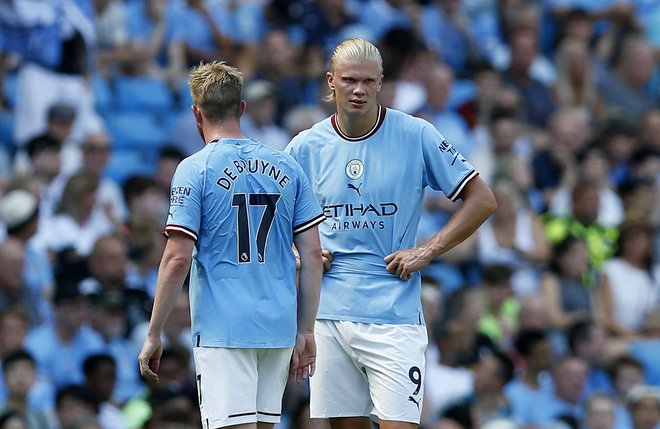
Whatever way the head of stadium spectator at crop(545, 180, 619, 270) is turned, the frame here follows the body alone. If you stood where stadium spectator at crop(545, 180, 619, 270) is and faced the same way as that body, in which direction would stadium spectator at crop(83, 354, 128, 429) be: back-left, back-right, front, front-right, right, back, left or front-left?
front-right

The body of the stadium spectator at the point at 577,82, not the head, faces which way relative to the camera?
toward the camera

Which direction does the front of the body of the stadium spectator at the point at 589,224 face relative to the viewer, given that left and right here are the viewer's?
facing the viewer

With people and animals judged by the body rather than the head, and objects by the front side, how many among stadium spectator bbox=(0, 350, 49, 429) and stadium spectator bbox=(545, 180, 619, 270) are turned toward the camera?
2

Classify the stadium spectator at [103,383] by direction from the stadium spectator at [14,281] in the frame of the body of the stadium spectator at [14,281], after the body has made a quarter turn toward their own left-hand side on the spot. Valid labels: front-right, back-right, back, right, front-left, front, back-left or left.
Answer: front-right

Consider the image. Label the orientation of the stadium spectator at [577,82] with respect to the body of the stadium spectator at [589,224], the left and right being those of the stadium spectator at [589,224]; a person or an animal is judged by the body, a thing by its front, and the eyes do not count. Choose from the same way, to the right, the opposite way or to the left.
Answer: the same way

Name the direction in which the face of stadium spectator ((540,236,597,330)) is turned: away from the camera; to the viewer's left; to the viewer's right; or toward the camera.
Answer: toward the camera

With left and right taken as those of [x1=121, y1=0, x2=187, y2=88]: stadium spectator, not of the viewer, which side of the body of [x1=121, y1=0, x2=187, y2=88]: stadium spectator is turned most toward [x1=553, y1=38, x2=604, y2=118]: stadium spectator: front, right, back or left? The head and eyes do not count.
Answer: left

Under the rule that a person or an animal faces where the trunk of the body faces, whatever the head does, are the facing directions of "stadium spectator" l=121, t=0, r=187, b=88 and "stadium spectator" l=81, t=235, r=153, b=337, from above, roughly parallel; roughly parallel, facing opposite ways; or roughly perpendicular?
roughly parallel

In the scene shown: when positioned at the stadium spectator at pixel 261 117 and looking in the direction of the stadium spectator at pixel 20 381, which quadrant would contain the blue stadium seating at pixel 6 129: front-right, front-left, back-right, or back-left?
front-right

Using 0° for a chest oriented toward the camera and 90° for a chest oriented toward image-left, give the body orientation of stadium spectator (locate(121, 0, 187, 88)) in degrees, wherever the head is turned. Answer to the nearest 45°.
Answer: approximately 0°

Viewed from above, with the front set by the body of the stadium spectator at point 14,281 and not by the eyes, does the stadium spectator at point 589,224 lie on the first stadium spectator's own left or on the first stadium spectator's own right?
on the first stadium spectator's own left
